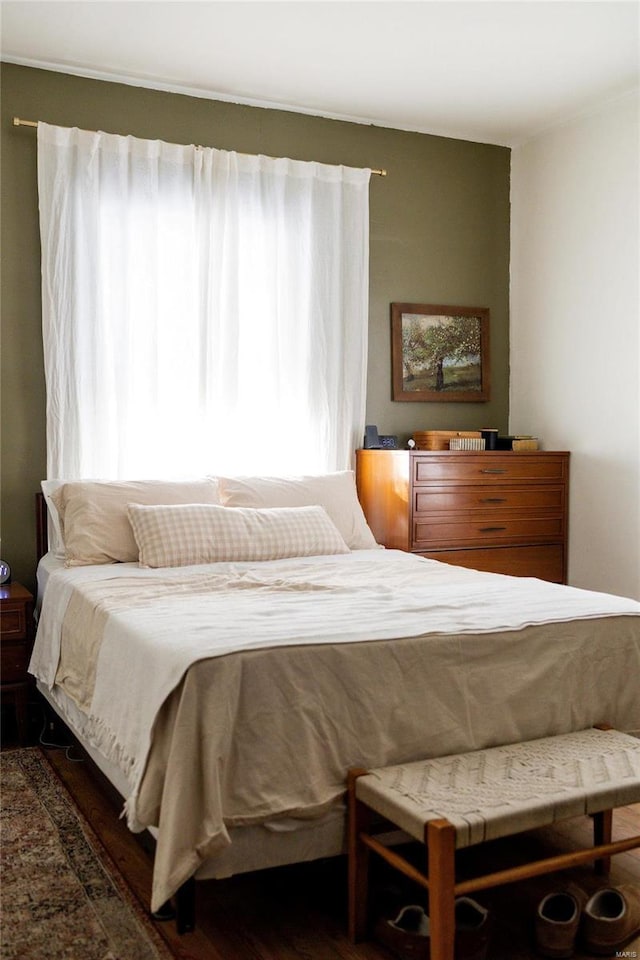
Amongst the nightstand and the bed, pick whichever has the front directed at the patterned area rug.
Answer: the nightstand

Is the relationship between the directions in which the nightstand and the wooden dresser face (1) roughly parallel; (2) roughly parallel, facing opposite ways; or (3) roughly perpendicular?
roughly parallel

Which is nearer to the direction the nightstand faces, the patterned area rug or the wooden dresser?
the patterned area rug

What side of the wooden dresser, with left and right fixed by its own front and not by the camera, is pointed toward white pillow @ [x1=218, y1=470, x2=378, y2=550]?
right

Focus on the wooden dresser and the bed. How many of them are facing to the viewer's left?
0

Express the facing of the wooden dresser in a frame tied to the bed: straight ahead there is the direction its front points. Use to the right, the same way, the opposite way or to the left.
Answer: the same way

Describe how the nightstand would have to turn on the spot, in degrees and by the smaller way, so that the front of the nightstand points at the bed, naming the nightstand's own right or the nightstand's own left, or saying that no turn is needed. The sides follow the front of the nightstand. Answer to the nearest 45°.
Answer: approximately 45° to the nightstand's own left

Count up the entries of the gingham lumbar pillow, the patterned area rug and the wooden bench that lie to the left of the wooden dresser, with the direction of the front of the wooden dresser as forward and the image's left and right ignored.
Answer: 0

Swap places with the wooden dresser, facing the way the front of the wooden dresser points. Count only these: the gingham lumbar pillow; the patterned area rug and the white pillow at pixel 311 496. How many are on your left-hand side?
0

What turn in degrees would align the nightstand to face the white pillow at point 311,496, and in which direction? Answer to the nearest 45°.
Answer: approximately 90° to its left

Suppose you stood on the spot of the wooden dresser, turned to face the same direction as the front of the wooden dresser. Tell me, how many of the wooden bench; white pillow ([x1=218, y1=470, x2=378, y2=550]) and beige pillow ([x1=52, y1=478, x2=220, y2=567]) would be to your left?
0

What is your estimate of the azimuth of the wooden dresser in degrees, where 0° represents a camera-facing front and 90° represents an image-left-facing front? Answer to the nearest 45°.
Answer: approximately 315°

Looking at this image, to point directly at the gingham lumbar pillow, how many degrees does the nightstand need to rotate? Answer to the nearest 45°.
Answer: approximately 90° to its left

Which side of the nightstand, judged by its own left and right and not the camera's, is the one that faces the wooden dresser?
left

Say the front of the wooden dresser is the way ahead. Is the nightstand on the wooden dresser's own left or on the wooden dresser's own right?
on the wooden dresser's own right

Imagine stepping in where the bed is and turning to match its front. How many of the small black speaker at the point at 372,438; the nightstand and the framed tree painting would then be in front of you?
0

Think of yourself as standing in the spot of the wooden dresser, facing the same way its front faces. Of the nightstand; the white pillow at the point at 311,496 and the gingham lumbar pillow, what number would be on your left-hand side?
0

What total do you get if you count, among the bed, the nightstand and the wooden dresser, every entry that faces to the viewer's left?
0

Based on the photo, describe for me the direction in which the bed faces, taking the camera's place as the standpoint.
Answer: facing the viewer and to the right of the viewer

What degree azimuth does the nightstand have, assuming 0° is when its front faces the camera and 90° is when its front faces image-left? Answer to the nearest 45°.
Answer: approximately 0°
